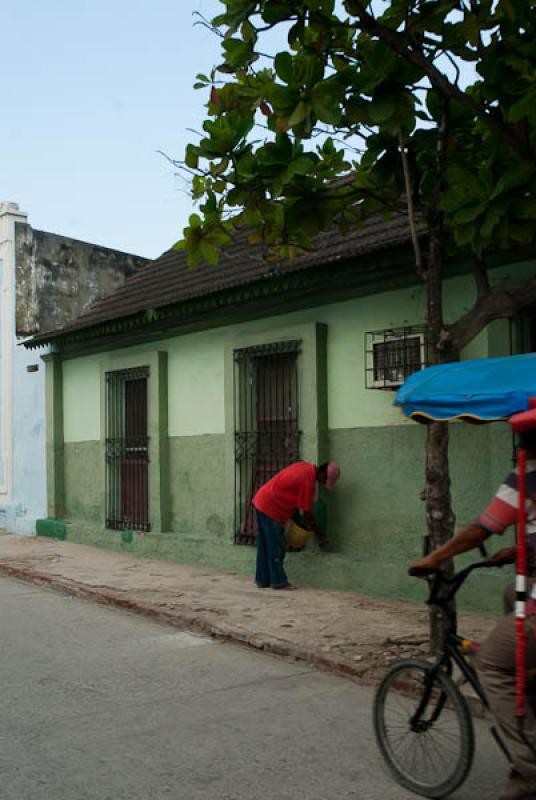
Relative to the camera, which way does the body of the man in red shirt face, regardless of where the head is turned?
to the viewer's right

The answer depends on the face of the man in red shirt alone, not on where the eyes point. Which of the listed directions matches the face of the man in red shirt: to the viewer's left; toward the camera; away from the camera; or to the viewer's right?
to the viewer's right

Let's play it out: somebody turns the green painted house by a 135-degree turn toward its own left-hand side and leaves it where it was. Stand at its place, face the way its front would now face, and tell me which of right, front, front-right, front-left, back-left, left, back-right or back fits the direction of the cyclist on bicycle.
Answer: right

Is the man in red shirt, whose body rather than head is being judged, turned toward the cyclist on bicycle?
no

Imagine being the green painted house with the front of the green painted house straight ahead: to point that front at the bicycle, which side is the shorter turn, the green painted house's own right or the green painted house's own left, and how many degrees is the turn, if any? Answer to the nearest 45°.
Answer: approximately 45° to the green painted house's own left

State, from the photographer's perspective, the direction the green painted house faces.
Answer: facing the viewer and to the left of the viewer

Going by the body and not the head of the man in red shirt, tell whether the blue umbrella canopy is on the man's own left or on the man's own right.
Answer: on the man's own right
